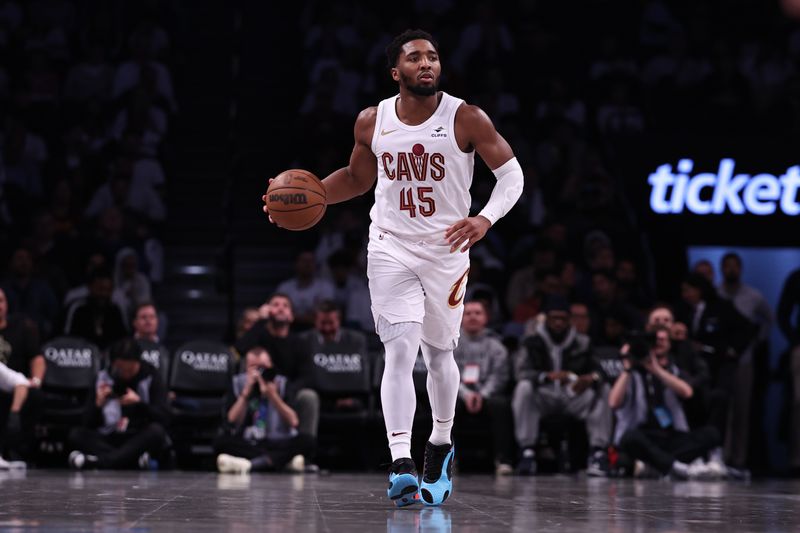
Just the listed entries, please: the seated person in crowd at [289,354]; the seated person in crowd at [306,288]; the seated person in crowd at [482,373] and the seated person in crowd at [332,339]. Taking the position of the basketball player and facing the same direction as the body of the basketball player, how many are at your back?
4

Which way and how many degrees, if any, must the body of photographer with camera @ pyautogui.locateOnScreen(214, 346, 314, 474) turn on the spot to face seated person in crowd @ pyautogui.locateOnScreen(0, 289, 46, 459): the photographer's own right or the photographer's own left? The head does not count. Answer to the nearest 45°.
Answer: approximately 90° to the photographer's own right

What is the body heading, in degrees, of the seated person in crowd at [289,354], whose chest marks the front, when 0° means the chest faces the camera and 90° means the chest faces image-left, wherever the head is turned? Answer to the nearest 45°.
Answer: approximately 0°
